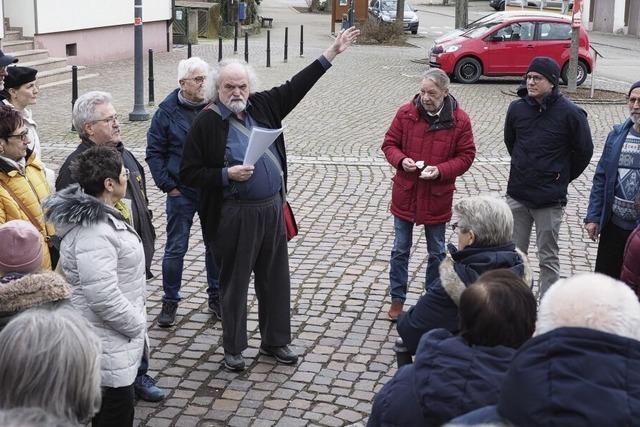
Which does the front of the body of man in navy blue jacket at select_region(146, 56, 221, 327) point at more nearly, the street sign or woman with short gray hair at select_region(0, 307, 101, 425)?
the woman with short gray hair

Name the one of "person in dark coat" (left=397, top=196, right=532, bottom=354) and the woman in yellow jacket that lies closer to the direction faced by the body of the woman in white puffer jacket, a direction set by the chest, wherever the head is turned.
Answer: the person in dark coat

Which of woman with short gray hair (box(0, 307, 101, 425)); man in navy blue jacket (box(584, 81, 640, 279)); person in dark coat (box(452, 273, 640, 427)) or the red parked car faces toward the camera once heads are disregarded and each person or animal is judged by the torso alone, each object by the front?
the man in navy blue jacket

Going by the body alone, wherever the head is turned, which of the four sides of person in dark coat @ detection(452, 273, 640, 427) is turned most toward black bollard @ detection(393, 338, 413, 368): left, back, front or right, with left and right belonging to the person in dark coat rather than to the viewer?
front

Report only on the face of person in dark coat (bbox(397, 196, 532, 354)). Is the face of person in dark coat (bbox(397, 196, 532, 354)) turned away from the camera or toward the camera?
away from the camera

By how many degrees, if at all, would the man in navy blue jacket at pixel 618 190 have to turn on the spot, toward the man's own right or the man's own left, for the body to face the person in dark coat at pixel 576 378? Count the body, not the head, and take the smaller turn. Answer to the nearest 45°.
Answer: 0° — they already face them

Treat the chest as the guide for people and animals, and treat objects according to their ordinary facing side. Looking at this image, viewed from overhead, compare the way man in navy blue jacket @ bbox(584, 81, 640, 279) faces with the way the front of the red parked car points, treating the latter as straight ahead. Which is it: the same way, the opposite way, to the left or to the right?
to the left

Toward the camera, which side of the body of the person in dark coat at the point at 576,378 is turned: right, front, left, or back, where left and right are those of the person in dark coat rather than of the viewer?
back

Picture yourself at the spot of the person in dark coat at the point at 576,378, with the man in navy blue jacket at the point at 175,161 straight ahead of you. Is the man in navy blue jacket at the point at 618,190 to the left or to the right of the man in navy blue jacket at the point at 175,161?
right

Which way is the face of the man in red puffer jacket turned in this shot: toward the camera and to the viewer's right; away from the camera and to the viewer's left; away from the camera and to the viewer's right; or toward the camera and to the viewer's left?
toward the camera and to the viewer's left

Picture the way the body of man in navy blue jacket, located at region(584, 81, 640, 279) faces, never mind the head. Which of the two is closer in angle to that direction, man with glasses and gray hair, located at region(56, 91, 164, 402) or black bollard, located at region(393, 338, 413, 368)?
the black bollard

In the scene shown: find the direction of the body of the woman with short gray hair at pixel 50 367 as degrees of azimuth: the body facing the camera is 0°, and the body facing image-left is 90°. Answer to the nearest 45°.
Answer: approximately 180°

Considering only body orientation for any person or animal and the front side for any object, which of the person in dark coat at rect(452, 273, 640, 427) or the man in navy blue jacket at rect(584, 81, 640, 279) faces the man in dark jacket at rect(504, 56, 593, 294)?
the person in dark coat

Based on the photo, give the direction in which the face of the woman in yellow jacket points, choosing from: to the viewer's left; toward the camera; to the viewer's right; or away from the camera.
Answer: to the viewer's right
